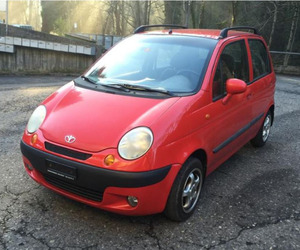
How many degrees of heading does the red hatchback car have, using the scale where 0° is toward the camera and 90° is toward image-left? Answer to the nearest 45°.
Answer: approximately 45°

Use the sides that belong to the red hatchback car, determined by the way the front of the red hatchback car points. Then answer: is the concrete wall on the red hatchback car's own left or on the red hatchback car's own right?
on the red hatchback car's own right

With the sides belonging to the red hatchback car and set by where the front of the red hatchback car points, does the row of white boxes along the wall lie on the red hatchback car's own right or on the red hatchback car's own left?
on the red hatchback car's own right
